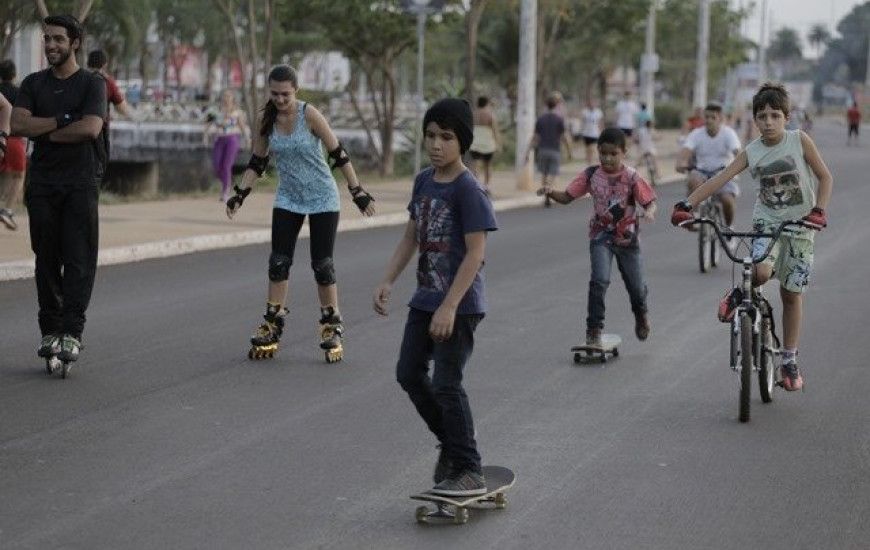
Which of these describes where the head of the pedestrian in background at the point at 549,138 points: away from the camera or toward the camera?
away from the camera

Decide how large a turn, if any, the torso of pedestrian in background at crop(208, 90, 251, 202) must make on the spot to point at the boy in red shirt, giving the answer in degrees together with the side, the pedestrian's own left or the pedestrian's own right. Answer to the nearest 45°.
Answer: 0° — they already face them

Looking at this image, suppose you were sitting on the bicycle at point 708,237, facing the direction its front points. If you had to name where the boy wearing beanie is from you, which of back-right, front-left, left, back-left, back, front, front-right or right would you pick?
front

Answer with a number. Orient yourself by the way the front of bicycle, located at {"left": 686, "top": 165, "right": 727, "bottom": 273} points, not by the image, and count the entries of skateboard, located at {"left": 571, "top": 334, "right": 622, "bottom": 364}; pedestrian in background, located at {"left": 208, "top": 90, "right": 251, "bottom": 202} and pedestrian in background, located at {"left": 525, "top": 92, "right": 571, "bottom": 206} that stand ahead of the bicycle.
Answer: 1

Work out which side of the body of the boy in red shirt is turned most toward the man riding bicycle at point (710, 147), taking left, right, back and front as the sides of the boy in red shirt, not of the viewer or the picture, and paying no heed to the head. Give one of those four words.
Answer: back

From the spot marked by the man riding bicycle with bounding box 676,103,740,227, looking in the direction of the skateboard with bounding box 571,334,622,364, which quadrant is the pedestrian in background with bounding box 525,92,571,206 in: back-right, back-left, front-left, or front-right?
back-right

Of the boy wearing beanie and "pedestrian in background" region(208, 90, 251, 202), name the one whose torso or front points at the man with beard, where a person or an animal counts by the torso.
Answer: the pedestrian in background

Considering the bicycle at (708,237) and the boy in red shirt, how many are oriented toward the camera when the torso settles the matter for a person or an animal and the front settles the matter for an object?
2

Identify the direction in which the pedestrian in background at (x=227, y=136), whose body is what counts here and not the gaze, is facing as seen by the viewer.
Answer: toward the camera

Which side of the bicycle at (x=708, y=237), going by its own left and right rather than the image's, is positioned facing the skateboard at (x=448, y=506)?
front

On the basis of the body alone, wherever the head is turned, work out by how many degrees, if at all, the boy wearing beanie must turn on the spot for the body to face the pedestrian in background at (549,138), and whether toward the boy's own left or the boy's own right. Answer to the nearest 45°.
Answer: approximately 135° to the boy's own right

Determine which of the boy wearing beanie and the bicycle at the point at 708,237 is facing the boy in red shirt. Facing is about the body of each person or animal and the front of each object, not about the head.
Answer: the bicycle

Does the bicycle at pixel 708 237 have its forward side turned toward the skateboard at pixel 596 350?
yes

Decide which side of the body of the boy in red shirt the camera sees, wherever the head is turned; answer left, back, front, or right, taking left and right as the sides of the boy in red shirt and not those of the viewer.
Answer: front

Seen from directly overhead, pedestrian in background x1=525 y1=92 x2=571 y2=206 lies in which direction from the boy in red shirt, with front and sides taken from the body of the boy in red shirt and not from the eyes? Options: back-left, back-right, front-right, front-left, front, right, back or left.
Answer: back

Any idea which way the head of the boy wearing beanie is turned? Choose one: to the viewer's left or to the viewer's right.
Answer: to the viewer's left

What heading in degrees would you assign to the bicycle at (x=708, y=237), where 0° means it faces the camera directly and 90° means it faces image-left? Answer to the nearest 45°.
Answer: approximately 0°
